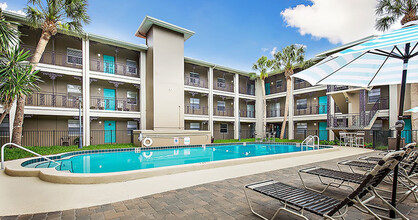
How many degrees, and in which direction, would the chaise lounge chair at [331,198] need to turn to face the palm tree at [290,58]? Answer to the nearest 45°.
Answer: approximately 45° to its right

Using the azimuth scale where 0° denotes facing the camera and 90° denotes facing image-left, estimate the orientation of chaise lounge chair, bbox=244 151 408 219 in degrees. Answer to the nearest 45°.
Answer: approximately 135°

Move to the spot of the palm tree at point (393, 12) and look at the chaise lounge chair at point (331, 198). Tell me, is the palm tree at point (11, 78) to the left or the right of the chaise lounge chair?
right

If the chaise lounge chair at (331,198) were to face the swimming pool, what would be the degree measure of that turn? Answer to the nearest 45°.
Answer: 0° — it already faces it

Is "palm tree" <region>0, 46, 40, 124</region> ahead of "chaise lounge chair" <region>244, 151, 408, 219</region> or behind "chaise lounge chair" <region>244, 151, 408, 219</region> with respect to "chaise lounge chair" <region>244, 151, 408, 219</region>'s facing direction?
ahead

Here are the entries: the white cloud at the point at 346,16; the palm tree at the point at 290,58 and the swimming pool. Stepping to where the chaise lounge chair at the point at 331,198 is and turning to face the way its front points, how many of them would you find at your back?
0

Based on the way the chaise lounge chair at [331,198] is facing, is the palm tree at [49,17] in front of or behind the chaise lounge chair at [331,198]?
in front

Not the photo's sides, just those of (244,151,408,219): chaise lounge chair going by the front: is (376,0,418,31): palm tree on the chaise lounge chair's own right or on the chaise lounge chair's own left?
on the chaise lounge chair's own right

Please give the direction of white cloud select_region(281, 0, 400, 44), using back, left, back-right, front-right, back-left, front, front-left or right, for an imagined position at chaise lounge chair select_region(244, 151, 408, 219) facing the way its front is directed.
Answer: front-right
